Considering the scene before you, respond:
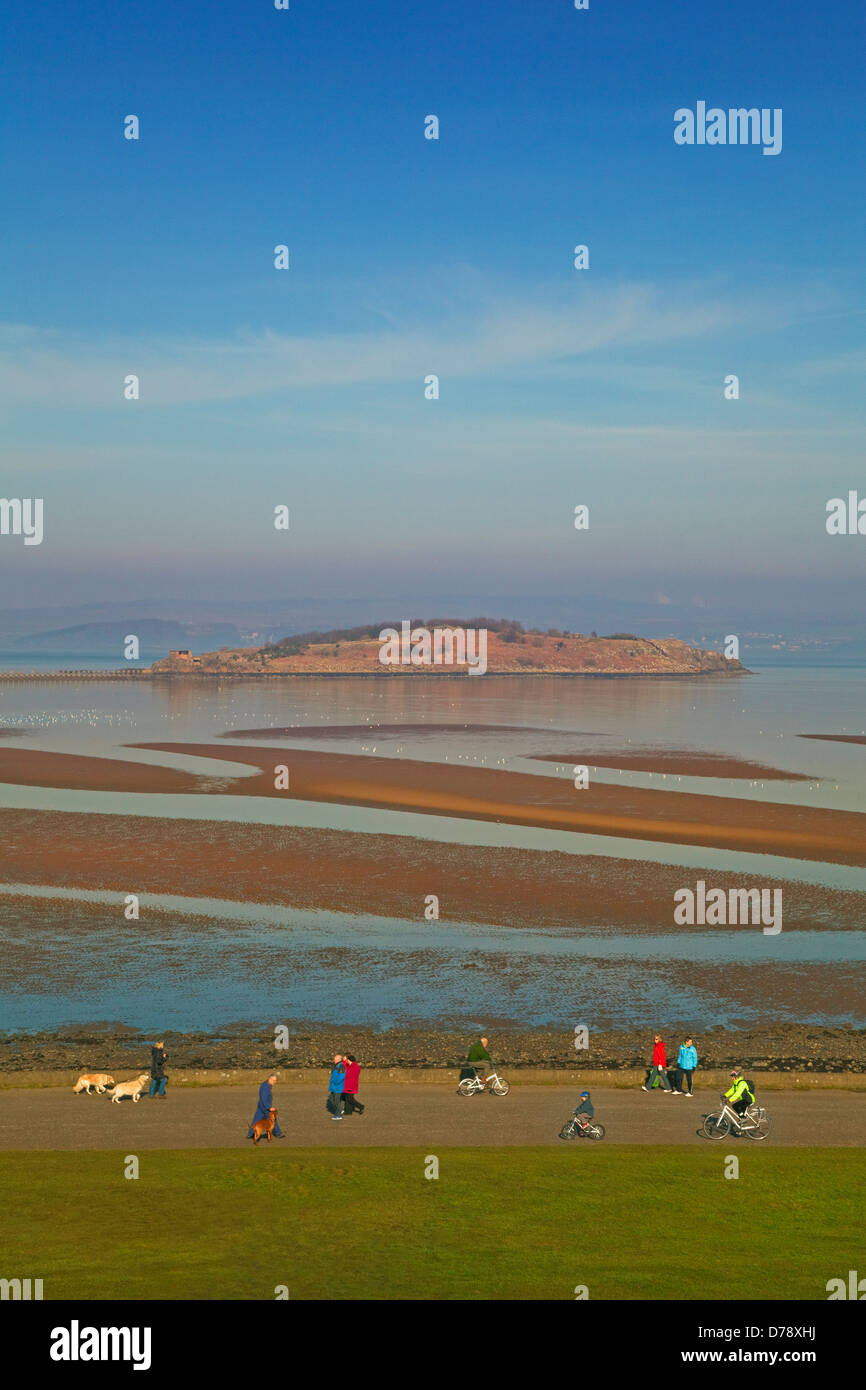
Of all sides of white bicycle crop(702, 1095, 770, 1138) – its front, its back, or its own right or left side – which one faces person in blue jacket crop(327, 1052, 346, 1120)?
front

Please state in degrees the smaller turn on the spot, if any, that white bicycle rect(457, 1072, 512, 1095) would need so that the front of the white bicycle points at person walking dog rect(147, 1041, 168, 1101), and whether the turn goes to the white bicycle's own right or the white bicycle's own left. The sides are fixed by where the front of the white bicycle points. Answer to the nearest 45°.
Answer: approximately 180°

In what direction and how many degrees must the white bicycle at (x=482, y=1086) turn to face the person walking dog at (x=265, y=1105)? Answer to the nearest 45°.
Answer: approximately 135° to its right

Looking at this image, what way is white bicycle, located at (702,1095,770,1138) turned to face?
to the viewer's left

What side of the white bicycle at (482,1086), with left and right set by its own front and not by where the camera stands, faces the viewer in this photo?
right

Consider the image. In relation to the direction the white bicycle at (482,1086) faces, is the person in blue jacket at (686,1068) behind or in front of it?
in front
